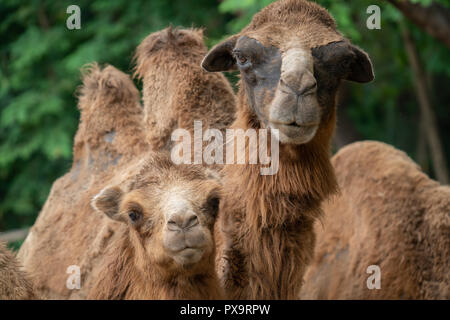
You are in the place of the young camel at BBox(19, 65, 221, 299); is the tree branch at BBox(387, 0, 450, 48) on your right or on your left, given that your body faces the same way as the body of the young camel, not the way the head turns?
on your left

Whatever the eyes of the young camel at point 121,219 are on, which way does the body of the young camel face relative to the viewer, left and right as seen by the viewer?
facing the viewer and to the right of the viewer

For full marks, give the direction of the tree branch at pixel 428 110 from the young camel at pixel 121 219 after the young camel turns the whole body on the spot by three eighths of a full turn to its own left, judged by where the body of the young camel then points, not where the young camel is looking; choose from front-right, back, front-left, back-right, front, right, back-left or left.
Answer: front-right
